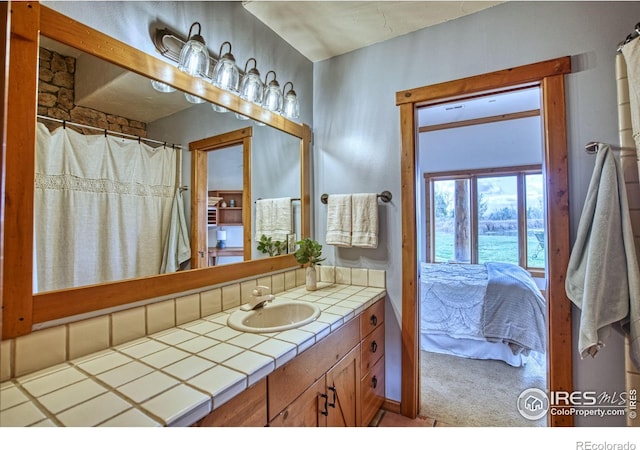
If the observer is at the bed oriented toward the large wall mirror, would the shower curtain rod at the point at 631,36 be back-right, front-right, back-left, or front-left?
front-left

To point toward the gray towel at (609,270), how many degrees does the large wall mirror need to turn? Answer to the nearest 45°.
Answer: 0° — it already faces it

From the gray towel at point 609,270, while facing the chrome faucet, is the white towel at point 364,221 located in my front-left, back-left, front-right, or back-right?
front-right

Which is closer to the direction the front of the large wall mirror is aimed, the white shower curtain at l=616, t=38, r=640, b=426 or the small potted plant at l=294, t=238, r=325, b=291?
the white shower curtain

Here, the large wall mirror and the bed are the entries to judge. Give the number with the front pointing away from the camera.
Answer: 0

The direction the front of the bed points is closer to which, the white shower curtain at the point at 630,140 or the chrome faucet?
the white shower curtain

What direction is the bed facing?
to the viewer's right

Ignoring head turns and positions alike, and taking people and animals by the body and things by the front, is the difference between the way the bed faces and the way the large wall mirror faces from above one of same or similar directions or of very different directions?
same or similar directions
